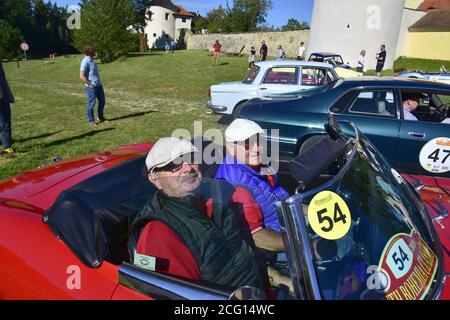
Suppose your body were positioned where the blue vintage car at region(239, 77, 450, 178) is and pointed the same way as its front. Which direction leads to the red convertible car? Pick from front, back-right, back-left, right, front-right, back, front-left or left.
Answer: right

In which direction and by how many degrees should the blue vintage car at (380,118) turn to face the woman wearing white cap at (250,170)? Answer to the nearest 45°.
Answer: approximately 90° to its right

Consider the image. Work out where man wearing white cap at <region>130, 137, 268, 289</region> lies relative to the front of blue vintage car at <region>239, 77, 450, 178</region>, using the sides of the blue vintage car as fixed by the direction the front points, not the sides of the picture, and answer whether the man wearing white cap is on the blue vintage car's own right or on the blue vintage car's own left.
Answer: on the blue vintage car's own right

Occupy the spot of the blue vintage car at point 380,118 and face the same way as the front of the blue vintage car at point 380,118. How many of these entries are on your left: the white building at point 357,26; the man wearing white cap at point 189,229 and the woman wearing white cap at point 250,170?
1

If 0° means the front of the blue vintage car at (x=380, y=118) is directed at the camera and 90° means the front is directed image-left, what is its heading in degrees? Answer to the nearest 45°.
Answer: approximately 270°

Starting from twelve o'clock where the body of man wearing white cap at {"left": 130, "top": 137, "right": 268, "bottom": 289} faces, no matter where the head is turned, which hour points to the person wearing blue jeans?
The person wearing blue jeans is roughly at 7 o'clock from the man wearing white cap.

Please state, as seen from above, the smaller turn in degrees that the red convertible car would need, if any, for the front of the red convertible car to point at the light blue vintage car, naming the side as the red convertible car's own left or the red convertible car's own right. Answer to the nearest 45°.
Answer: approximately 135° to the red convertible car's own left

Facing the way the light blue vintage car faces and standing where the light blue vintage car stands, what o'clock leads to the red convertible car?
The red convertible car is roughly at 3 o'clock from the light blue vintage car.

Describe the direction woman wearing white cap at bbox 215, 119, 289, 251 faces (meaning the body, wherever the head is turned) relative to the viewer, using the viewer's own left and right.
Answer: facing the viewer and to the right of the viewer

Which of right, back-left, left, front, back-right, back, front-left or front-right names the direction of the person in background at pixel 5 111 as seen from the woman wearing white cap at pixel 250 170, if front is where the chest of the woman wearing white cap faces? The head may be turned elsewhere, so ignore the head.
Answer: back

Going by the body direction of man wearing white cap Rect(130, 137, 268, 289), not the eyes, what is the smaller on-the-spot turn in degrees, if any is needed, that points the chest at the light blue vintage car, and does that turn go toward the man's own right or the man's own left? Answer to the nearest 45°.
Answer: approximately 135° to the man's own left

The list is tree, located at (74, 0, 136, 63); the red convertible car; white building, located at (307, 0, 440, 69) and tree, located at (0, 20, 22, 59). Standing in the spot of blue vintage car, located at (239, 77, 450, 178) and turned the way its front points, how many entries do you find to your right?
1

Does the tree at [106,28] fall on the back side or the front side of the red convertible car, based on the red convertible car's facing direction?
on the back side
